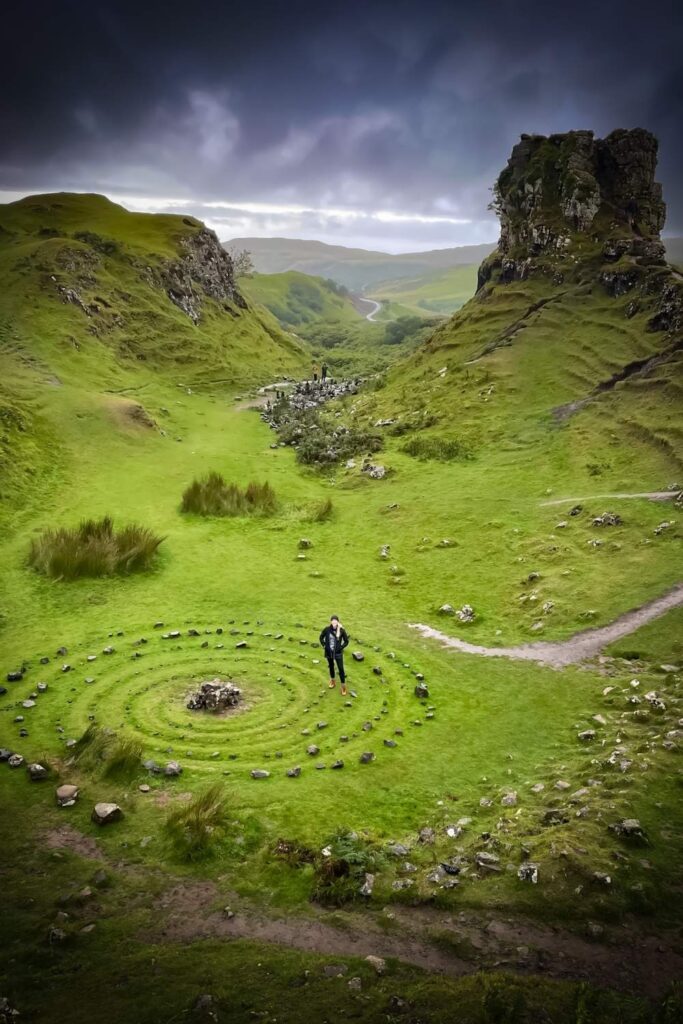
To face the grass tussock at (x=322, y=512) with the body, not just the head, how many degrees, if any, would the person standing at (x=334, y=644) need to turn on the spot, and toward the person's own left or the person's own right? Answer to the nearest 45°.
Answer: approximately 180°

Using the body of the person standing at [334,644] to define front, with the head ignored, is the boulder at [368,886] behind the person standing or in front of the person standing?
in front

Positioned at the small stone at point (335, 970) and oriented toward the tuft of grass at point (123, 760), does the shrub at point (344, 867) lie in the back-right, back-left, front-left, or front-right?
front-right

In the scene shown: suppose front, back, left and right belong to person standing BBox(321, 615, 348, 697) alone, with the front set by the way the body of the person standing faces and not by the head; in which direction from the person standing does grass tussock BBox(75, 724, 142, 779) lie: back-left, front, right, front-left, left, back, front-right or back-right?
front-right

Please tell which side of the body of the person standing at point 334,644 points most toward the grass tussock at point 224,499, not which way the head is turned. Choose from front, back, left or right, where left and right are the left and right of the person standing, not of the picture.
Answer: back

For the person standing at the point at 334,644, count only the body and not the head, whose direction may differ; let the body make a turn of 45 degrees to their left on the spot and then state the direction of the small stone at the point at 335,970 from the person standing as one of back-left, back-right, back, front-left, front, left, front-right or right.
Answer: front-right

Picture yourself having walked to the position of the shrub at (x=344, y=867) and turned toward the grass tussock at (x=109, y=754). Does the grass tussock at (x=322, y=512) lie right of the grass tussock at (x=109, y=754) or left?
right

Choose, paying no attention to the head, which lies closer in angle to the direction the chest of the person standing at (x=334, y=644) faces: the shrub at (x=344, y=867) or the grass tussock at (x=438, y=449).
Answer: the shrub

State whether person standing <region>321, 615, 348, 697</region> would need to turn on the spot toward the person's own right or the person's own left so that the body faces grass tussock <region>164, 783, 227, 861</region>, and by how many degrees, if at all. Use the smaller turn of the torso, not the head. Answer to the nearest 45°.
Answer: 0° — they already face it

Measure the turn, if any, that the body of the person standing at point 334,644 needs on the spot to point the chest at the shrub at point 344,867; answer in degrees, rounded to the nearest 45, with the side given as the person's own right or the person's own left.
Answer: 0° — they already face it

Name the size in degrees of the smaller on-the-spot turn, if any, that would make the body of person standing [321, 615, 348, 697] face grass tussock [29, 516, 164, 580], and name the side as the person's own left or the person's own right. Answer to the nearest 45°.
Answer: approximately 135° to the person's own right

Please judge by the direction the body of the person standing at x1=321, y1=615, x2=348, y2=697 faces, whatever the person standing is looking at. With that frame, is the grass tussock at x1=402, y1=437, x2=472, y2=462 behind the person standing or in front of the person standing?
behind

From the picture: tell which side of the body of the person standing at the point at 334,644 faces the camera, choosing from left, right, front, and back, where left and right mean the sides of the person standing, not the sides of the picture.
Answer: front

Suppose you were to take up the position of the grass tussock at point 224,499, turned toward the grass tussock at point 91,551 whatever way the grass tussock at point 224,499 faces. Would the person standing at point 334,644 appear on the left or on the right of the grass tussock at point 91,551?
left
